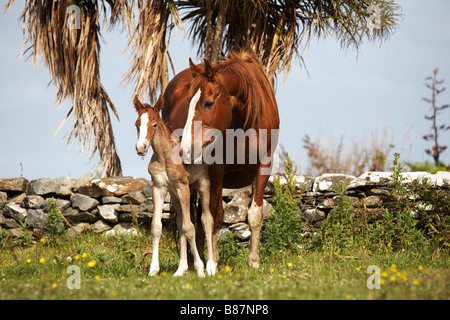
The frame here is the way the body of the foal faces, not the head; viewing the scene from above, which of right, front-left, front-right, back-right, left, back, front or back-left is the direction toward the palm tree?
back-right

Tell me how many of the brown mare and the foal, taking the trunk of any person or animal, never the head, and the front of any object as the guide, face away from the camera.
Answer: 0

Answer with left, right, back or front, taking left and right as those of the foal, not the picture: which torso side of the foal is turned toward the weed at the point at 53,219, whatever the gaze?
right
